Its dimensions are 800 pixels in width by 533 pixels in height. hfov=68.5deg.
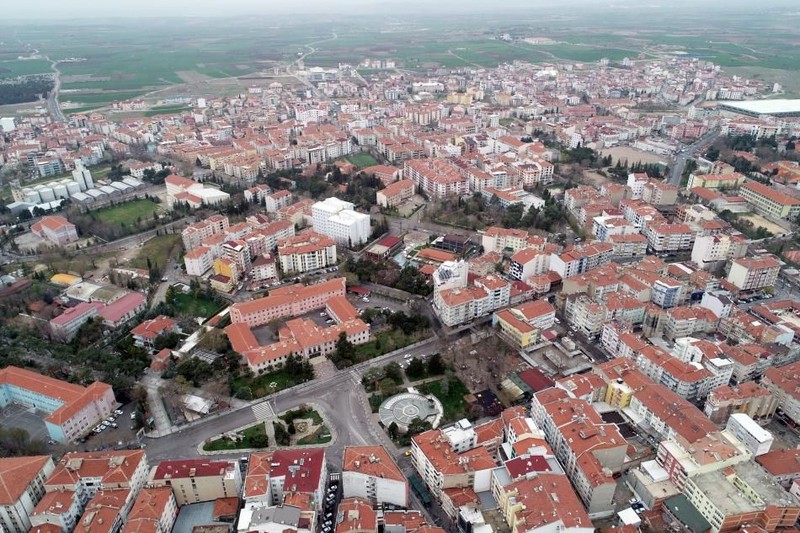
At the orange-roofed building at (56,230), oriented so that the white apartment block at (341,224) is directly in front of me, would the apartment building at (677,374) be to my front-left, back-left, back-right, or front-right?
front-right

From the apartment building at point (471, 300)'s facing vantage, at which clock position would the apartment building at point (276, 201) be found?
the apartment building at point (276, 201) is roughly at 6 o'clock from the apartment building at point (471, 300).

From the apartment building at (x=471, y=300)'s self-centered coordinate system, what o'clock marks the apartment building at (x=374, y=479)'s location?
the apartment building at (x=374, y=479) is roughly at 2 o'clock from the apartment building at (x=471, y=300).

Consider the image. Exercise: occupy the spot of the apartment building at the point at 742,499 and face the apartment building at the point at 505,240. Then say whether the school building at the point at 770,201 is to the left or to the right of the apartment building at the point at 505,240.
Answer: right

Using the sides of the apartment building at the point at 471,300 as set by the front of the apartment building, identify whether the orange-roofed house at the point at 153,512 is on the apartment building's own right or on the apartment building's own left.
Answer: on the apartment building's own right

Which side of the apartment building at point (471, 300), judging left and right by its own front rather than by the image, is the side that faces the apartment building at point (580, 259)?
left

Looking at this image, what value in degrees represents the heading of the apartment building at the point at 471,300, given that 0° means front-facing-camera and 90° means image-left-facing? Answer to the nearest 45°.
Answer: approximately 315°

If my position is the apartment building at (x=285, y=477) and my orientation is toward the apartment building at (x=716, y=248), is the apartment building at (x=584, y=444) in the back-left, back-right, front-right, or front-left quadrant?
front-right

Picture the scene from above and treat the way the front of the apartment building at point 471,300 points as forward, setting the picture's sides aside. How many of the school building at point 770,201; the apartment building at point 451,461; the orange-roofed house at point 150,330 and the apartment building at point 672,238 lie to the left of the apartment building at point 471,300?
2

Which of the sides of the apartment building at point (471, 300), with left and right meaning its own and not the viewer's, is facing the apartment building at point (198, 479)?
right

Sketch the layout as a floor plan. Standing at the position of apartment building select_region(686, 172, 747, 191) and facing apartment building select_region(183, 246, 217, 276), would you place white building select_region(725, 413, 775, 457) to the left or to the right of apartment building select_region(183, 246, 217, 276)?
left

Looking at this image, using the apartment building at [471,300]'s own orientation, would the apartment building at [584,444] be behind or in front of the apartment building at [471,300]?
in front

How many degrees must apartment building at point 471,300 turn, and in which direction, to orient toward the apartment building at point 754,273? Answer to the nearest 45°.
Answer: approximately 45° to its left

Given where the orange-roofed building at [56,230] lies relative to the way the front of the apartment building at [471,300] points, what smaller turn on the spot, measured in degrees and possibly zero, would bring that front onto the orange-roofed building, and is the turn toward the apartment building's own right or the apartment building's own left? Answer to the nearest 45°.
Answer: approximately 135° to the apartment building's own right

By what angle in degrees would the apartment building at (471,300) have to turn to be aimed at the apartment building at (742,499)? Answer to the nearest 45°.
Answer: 0° — it already faces it

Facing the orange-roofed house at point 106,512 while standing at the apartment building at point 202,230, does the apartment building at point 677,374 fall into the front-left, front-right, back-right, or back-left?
front-left

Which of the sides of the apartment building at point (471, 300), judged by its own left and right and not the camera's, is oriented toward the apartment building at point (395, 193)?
back
